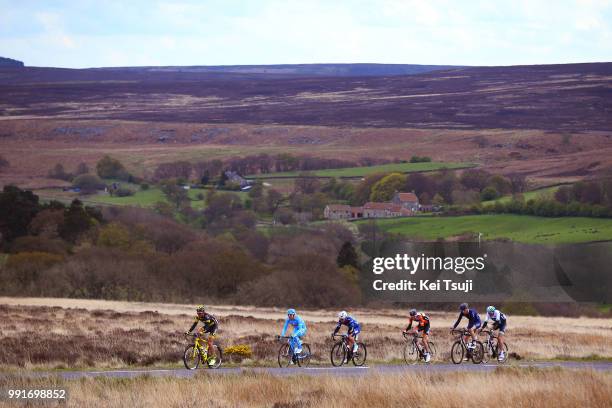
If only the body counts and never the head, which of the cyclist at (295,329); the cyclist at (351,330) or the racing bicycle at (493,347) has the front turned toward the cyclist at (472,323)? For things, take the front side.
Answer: the racing bicycle

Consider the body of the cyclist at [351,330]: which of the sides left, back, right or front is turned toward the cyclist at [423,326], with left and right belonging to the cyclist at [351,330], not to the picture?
back

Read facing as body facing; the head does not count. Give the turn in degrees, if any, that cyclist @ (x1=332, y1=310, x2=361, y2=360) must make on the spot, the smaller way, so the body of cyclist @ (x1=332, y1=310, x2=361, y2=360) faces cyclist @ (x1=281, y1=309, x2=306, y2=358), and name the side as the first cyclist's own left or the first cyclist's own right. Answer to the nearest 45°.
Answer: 0° — they already face them

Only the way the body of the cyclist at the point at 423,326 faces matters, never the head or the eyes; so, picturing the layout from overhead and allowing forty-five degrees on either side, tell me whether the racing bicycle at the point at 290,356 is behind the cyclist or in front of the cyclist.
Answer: in front

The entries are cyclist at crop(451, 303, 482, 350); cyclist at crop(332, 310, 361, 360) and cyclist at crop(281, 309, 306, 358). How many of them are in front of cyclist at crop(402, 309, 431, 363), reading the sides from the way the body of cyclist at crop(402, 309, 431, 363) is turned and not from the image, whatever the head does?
2

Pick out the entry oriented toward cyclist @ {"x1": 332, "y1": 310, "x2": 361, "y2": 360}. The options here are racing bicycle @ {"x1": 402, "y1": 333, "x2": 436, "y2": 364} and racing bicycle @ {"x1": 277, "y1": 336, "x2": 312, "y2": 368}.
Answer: racing bicycle @ {"x1": 402, "y1": 333, "x2": 436, "y2": 364}

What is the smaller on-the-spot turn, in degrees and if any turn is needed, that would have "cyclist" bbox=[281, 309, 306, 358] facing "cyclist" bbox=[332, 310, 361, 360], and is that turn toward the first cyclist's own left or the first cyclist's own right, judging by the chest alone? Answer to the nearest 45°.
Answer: approximately 180°

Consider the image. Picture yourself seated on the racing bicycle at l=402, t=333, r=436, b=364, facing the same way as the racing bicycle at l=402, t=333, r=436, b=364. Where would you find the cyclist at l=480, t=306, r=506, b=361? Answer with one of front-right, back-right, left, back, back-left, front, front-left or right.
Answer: back-left

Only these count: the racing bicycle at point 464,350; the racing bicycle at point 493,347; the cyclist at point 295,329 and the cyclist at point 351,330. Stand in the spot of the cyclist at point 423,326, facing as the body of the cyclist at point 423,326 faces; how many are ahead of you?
2

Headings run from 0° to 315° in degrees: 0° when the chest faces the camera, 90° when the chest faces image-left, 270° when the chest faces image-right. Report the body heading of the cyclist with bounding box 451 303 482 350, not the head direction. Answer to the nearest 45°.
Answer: approximately 45°

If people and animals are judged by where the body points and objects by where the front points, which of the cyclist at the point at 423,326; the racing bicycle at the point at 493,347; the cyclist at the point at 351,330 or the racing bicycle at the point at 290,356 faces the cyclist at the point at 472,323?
the racing bicycle at the point at 493,347

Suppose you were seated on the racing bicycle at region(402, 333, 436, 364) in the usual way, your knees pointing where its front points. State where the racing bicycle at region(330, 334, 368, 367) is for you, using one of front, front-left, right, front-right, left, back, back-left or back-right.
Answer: front

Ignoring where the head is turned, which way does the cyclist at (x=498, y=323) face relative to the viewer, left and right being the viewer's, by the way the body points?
facing the viewer and to the left of the viewer

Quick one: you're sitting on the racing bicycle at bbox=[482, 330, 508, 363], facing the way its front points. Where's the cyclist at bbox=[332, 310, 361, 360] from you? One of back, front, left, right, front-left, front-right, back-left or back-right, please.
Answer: front
